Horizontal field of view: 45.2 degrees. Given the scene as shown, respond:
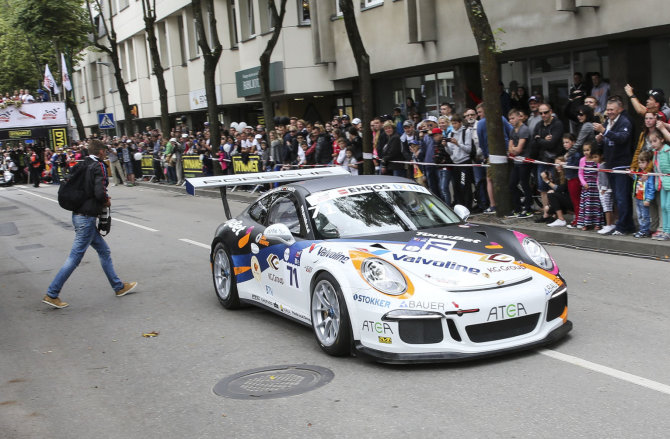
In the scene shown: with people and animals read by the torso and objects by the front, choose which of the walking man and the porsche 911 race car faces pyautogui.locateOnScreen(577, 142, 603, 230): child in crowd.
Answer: the walking man

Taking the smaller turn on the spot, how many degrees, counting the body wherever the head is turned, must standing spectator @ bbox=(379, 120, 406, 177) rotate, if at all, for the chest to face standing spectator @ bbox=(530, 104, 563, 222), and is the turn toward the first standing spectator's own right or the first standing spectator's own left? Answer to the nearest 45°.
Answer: approximately 90° to the first standing spectator's own left

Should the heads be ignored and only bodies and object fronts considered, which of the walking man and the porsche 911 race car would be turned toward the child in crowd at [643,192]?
the walking man

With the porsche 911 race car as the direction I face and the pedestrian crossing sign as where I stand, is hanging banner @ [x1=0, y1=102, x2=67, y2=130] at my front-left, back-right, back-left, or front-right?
back-right

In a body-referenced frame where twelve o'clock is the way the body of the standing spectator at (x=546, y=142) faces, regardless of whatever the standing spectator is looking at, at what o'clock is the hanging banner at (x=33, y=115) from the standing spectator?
The hanging banner is roughly at 3 o'clock from the standing spectator.

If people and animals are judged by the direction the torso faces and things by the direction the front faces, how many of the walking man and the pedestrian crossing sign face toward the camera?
1

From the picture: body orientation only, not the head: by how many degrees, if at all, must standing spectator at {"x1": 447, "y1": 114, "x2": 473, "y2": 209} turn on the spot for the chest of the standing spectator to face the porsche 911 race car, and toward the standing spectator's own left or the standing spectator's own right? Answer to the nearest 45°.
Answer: approximately 45° to the standing spectator's own left

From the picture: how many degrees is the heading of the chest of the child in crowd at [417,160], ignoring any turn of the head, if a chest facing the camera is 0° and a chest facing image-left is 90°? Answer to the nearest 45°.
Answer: approximately 45°

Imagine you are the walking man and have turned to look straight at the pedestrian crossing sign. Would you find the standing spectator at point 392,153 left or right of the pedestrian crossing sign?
right

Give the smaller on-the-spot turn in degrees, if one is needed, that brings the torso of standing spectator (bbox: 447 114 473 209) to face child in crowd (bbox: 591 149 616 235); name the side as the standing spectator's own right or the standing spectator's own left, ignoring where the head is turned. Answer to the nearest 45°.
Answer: approximately 90° to the standing spectator's own left

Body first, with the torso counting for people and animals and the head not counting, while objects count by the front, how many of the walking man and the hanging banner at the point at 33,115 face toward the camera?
1

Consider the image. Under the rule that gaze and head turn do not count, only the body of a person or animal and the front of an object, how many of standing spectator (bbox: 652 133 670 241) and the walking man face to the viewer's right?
1

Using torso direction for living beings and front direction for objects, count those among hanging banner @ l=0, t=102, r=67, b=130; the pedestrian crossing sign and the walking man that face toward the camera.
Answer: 2
